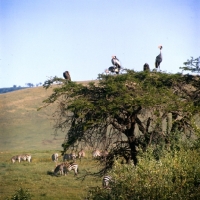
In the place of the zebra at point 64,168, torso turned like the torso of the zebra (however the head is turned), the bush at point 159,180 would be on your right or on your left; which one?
on your left

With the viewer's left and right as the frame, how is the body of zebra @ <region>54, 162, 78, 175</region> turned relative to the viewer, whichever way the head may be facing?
facing to the left of the viewer
